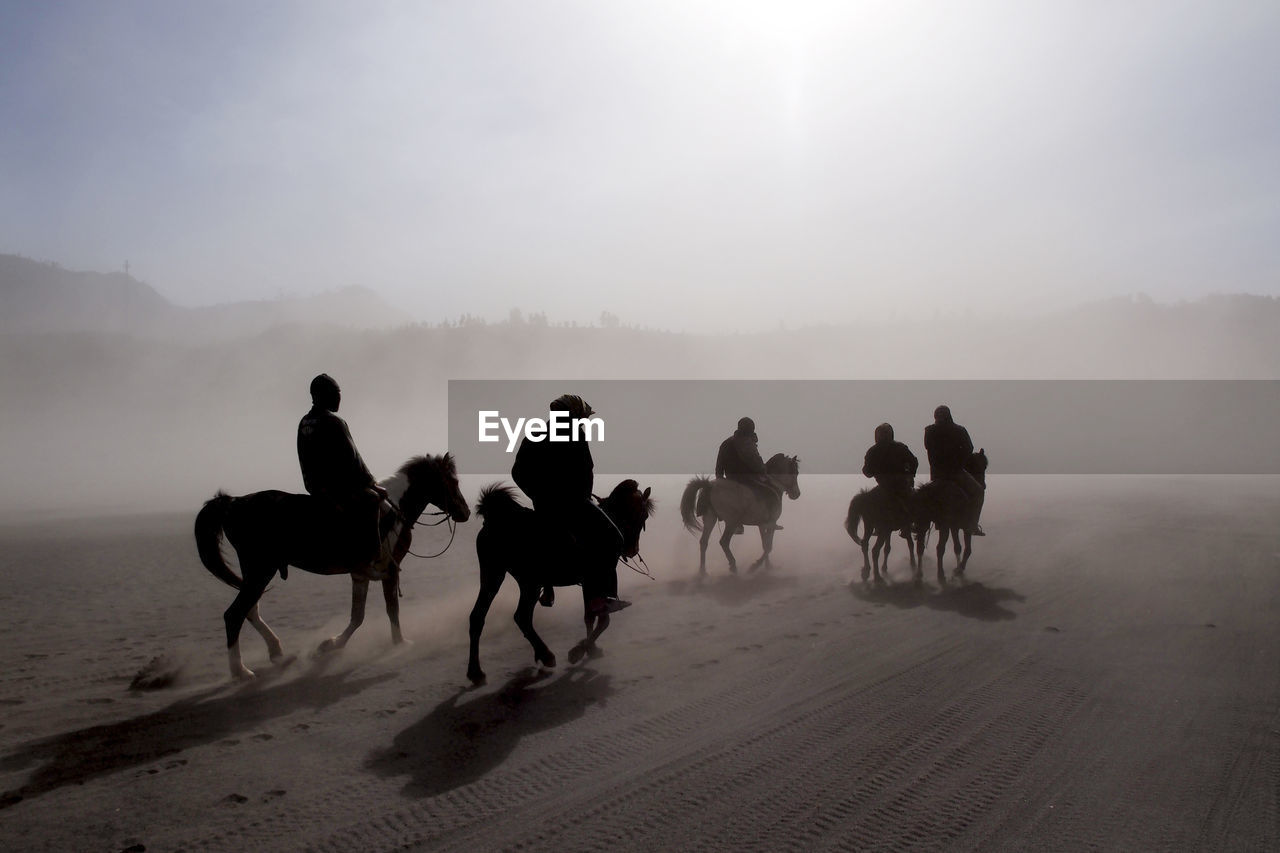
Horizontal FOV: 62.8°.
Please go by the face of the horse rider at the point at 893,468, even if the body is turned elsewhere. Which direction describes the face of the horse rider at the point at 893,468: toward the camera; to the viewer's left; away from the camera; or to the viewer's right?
away from the camera

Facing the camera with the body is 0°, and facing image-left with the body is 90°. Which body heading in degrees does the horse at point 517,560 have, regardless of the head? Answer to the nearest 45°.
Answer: approximately 225°

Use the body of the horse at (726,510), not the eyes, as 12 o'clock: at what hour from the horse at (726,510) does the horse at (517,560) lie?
the horse at (517,560) is roughly at 5 o'clock from the horse at (726,510).

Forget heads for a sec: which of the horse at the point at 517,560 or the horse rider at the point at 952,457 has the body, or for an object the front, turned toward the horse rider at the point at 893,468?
the horse

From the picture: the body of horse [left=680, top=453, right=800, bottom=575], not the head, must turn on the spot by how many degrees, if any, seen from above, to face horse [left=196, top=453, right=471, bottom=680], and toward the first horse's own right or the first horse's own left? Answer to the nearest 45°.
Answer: approximately 180°

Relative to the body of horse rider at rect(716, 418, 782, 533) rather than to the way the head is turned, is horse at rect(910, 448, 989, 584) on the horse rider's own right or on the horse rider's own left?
on the horse rider's own right

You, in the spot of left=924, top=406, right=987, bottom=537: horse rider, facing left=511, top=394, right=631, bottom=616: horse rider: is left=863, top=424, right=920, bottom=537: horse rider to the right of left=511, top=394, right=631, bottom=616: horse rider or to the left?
right

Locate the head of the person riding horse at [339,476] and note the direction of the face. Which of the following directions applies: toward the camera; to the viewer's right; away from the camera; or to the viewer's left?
to the viewer's right

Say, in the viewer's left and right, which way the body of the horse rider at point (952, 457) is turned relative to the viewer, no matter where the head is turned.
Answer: facing away from the viewer and to the right of the viewer
